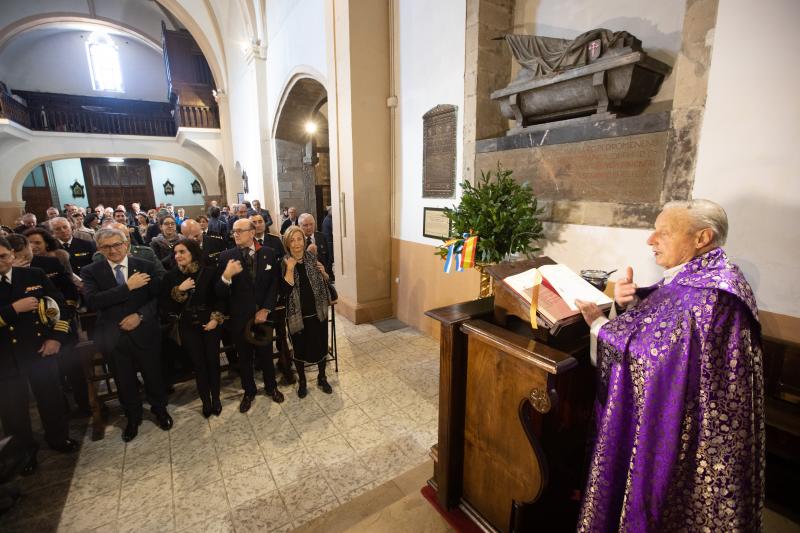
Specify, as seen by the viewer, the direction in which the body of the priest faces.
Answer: to the viewer's left

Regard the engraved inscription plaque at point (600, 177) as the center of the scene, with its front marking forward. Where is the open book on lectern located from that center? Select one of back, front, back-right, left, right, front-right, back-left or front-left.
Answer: front-left

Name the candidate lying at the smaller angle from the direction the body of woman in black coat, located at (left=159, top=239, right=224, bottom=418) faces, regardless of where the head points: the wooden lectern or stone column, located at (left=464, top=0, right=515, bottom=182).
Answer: the wooden lectern

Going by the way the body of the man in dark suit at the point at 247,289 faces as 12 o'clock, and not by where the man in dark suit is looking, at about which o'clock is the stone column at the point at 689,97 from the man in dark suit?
The stone column is roughly at 10 o'clock from the man in dark suit.

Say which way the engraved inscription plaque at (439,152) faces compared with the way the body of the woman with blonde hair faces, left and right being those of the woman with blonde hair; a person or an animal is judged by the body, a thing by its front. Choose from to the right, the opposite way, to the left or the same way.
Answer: to the right

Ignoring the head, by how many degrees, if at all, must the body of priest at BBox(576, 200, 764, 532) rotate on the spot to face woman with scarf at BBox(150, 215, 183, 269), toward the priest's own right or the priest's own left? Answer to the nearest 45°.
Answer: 0° — they already face them

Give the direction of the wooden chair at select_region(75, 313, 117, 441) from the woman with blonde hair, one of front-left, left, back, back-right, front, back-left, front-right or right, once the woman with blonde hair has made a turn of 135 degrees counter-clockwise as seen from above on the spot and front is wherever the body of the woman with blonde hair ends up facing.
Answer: back-left

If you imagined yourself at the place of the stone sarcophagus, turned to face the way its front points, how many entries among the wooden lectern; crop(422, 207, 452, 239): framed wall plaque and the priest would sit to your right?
1

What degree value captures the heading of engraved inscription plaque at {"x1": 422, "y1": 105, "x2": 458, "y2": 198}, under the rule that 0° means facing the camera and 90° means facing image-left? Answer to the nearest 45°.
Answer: approximately 45°

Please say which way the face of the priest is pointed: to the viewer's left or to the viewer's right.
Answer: to the viewer's left

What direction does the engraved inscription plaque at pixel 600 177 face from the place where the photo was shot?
facing the viewer and to the left of the viewer

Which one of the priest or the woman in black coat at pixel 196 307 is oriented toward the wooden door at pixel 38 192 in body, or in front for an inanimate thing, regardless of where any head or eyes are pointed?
the priest

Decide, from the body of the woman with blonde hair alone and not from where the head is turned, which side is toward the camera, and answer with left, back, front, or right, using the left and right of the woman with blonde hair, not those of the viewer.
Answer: front

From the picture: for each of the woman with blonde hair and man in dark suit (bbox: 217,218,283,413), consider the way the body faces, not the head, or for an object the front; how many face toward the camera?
2

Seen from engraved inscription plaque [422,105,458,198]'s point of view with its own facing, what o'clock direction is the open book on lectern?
The open book on lectern is roughly at 10 o'clock from the engraved inscription plaque.

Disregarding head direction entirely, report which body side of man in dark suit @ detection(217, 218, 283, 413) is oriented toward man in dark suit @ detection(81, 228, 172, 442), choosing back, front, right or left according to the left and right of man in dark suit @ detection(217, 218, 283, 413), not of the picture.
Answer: right

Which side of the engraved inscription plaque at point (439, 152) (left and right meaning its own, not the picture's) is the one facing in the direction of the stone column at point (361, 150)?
right

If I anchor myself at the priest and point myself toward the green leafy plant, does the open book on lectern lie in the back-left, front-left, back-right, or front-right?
front-left

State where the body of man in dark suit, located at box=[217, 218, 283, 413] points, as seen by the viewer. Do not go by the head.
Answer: toward the camera
